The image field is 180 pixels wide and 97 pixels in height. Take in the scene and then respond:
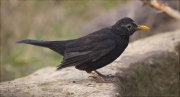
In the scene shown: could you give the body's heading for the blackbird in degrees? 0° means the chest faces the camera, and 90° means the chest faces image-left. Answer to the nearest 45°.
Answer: approximately 270°
